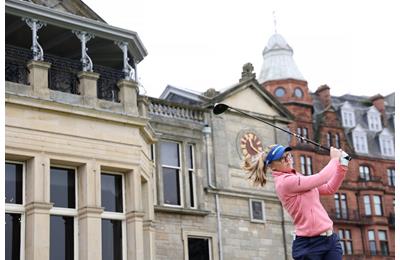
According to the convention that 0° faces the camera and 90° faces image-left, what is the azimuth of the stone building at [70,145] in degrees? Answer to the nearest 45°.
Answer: approximately 315°

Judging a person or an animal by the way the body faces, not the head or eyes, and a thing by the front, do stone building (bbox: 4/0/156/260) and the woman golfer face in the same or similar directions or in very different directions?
same or similar directions

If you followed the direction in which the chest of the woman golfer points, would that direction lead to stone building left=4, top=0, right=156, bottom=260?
no

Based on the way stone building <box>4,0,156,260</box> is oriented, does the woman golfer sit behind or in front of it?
in front
